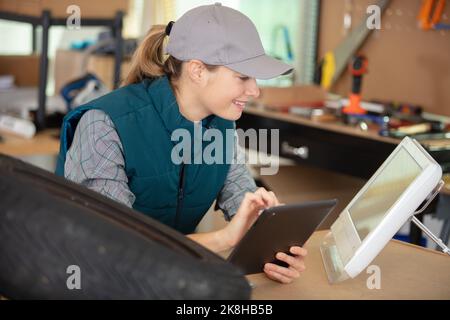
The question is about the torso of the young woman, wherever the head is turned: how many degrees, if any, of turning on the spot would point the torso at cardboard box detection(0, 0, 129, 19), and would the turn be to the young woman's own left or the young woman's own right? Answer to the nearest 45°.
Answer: approximately 135° to the young woman's own left

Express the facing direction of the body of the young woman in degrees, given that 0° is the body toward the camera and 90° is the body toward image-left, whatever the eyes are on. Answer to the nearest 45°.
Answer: approximately 315°

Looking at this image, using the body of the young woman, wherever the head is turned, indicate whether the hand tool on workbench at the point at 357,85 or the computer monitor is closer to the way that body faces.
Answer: the computer monitor

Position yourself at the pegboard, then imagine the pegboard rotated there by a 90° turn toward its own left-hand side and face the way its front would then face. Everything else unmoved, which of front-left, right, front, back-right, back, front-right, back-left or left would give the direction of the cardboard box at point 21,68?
back-right

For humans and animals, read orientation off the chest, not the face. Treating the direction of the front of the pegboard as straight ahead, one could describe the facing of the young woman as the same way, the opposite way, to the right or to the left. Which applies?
to the left

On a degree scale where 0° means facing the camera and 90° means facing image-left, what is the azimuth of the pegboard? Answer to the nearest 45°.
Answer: approximately 45°

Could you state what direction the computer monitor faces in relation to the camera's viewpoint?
facing the viewer and to the left of the viewer

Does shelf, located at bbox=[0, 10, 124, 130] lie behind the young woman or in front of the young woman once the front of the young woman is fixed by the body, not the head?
behind

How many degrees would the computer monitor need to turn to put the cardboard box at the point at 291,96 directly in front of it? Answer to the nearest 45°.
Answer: approximately 135° to its right

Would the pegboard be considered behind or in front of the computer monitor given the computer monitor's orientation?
behind

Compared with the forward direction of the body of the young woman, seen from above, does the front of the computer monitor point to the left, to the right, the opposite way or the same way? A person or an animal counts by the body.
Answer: to the right

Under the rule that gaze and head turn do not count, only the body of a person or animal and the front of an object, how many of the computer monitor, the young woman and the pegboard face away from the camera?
0

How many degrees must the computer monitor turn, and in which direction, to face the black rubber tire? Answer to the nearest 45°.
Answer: approximately 45° to its left

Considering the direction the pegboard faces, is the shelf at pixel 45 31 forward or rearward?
forward

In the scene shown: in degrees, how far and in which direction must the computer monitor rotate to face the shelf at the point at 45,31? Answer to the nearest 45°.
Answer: approximately 90° to its right
